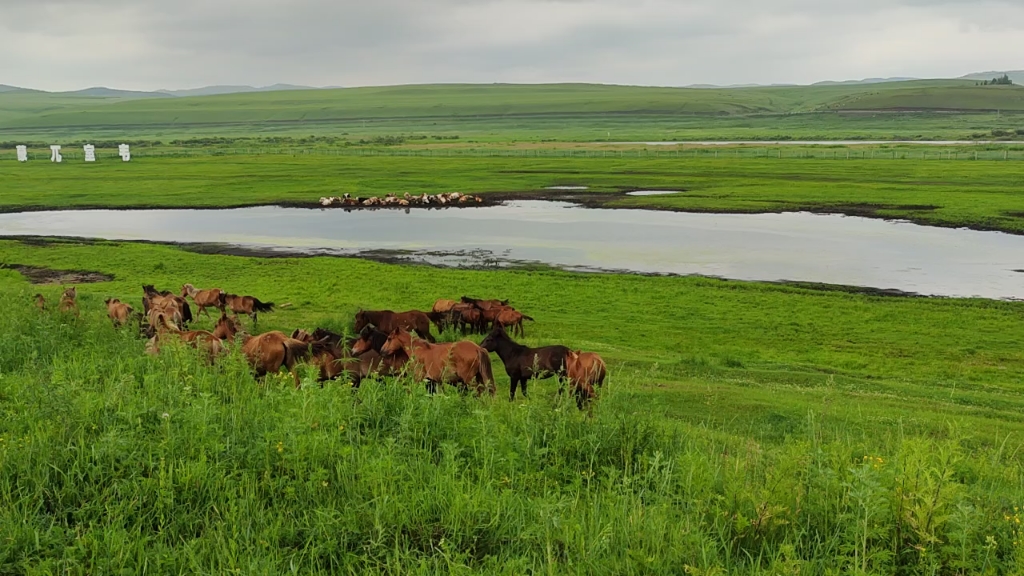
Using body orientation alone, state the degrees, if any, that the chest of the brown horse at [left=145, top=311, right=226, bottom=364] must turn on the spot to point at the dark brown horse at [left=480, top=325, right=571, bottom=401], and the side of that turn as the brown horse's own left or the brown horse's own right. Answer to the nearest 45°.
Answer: approximately 180°

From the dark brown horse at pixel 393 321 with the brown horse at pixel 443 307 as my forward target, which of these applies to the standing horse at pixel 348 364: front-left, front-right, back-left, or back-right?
back-right

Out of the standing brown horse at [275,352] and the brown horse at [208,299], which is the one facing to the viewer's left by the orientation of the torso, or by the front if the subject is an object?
the brown horse at [208,299]

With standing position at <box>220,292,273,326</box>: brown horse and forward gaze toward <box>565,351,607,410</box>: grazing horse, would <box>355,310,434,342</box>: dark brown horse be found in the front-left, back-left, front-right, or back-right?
front-left

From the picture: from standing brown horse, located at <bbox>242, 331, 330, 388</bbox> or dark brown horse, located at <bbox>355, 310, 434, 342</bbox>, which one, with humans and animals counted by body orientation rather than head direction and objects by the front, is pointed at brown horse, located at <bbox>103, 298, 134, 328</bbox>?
the dark brown horse

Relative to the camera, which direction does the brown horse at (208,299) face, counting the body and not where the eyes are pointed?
to the viewer's left
